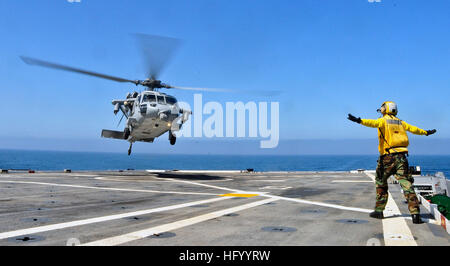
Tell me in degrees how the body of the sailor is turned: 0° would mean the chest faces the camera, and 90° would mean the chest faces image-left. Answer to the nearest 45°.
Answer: approximately 135°
